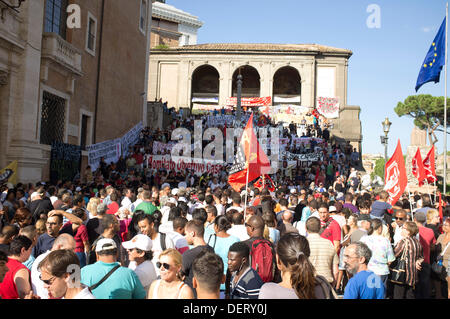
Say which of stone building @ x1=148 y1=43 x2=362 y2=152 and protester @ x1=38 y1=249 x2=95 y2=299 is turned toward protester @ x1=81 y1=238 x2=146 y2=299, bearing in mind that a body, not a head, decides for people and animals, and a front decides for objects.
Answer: the stone building

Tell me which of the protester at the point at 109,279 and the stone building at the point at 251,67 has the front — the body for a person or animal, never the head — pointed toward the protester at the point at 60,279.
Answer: the stone building

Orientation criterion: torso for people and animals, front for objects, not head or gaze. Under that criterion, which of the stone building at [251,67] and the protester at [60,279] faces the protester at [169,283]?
the stone building

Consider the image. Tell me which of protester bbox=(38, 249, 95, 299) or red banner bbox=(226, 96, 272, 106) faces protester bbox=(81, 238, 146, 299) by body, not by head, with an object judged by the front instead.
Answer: the red banner

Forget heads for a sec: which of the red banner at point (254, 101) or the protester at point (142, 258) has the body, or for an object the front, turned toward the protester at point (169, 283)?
the red banner
